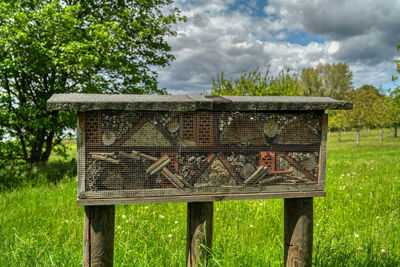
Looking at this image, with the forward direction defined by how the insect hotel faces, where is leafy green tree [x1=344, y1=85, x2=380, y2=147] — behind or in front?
behind

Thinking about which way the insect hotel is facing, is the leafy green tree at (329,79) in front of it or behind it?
behind

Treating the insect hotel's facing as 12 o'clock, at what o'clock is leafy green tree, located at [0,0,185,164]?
The leafy green tree is roughly at 5 o'clock from the insect hotel.

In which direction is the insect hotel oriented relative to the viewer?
toward the camera
